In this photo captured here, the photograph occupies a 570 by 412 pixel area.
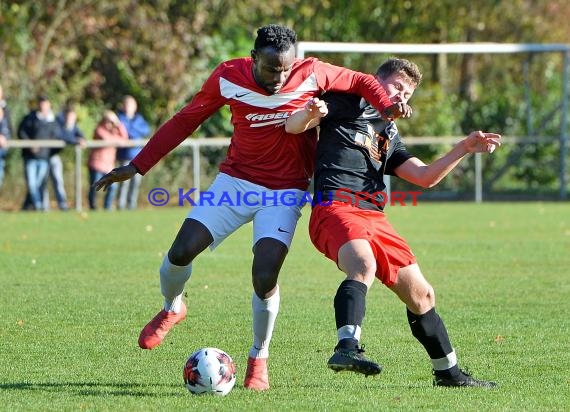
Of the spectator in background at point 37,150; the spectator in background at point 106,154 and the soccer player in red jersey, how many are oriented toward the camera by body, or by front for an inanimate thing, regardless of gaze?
3

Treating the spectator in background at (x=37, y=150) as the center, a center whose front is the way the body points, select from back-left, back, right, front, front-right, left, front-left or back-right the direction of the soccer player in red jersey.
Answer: front

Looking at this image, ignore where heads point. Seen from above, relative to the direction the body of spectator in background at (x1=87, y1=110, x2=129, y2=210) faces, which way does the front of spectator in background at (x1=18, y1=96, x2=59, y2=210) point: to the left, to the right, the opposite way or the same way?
the same way

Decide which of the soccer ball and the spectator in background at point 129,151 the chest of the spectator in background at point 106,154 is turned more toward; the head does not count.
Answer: the soccer ball

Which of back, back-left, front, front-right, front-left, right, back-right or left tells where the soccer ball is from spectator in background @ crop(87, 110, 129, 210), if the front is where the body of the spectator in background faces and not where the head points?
front

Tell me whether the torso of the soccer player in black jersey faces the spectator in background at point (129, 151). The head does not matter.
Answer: no

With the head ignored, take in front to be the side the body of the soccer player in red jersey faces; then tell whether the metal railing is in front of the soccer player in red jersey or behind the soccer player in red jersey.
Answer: behind

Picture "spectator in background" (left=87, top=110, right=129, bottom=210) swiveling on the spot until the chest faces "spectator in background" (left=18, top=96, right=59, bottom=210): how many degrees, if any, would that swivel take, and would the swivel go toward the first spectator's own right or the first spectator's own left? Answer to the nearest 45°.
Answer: approximately 90° to the first spectator's own right

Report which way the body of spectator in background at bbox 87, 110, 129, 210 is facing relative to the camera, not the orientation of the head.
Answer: toward the camera

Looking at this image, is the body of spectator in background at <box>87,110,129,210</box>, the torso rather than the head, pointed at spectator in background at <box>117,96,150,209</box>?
no

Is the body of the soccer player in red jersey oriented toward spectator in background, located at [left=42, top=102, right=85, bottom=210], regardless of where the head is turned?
no

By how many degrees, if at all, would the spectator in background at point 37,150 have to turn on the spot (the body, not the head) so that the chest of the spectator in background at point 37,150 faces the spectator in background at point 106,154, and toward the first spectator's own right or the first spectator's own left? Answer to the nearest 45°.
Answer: approximately 90° to the first spectator's own left

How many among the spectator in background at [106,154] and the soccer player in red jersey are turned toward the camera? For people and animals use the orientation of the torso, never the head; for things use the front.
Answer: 2
